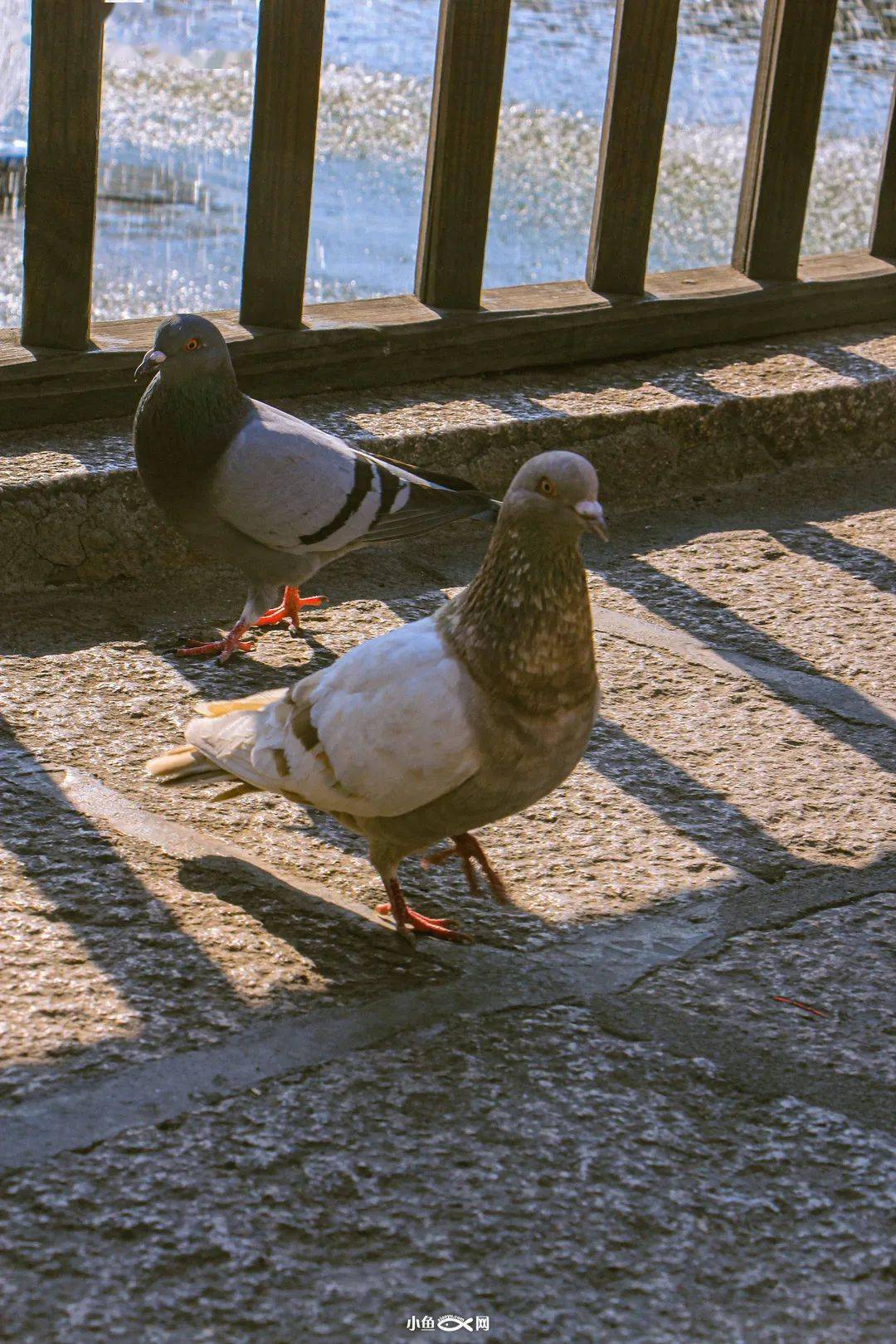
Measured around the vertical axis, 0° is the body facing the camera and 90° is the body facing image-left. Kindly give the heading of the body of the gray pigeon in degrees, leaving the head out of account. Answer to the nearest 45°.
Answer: approximately 90°

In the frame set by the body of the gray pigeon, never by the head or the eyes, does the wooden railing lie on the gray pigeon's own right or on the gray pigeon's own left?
on the gray pigeon's own right

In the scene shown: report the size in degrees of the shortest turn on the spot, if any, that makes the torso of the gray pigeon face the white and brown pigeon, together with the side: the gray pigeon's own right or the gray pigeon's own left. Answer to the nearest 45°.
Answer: approximately 90° to the gray pigeon's own left
